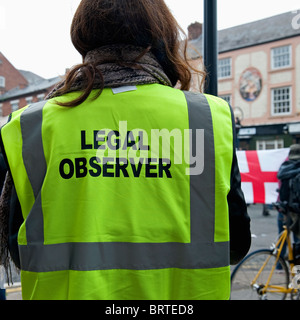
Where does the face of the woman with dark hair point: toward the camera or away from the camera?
away from the camera

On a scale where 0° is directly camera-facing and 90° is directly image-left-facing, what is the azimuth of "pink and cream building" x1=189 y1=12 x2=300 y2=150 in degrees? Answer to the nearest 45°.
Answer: approximately 45°

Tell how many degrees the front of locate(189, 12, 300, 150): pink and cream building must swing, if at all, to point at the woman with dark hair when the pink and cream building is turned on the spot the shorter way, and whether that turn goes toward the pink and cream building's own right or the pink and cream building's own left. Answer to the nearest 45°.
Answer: approximately 45° to the pink and cream building's own left

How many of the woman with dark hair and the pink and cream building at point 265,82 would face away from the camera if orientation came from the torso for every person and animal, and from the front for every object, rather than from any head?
1

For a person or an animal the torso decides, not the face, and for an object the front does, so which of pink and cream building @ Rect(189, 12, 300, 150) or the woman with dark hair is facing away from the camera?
the woman with dark hair

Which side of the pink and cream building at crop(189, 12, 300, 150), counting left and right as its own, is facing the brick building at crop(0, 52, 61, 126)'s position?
right

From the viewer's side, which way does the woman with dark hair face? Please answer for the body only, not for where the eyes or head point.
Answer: away from the camera

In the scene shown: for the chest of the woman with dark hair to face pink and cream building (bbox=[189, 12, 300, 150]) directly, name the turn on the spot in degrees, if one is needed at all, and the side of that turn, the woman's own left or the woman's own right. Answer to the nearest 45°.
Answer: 0° — they already face it
